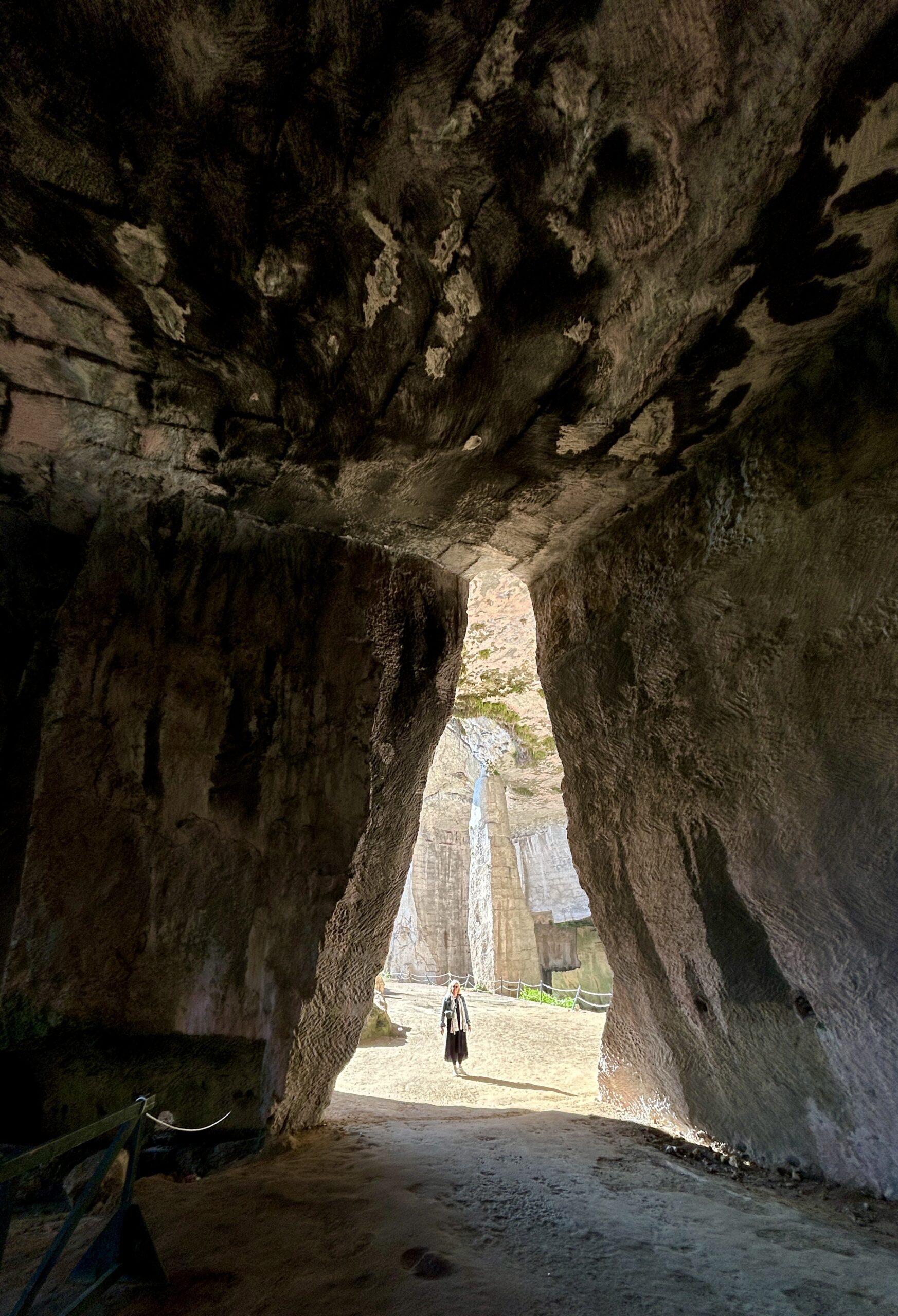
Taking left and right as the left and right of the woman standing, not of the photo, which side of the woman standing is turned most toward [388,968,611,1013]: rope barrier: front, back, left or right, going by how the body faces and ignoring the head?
back

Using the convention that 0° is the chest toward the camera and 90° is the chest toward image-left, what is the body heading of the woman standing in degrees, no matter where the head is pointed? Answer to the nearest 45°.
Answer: approximately 0°

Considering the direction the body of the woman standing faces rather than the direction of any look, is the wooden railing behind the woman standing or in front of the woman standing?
in front
